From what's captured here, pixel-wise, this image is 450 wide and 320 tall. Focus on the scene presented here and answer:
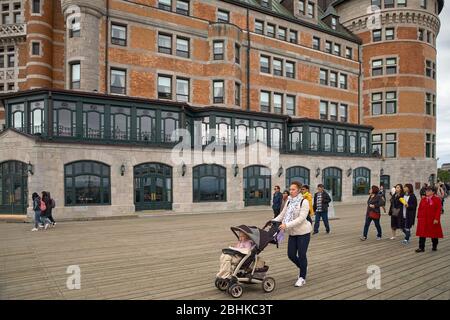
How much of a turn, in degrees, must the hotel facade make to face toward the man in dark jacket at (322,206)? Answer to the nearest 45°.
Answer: approximately 45° to its right

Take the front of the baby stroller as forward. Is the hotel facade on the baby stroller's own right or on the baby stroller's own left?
on the baby stroller's own right

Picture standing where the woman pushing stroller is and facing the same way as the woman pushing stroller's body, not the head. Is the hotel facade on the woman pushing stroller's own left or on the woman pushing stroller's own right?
on the woman pushing stroller's own right

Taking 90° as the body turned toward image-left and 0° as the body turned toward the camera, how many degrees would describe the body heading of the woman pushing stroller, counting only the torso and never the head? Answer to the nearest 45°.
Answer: approximately 45°

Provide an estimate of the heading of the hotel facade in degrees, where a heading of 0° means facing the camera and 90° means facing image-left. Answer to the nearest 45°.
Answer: approximately 315°

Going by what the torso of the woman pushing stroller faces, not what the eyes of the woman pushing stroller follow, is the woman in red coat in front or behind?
behind

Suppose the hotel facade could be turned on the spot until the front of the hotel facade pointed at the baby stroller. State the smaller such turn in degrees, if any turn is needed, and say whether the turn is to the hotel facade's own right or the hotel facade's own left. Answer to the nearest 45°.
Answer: approximately 45° to the hotel facade's own right
